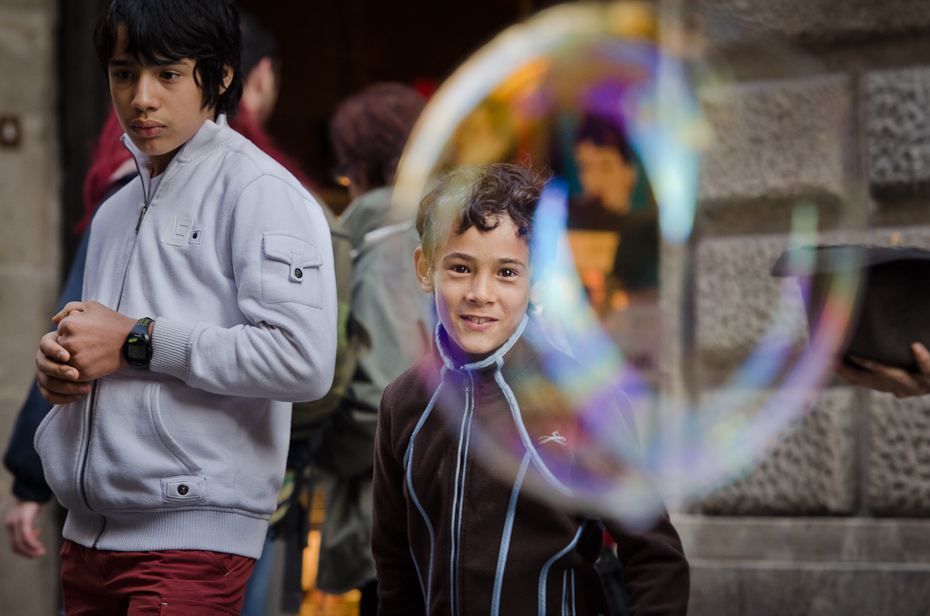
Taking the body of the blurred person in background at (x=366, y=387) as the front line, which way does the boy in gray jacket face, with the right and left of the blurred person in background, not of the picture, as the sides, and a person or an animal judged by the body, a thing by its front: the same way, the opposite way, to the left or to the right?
to the left

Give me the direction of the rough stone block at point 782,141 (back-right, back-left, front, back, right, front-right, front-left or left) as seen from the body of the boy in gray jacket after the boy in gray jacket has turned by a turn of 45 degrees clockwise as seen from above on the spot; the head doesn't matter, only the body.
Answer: back-right

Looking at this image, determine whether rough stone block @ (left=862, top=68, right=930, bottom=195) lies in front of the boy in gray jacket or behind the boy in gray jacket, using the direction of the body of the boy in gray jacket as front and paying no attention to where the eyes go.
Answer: behind

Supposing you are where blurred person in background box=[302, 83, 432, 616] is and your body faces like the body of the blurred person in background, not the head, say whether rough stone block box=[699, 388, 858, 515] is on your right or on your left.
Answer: on your right

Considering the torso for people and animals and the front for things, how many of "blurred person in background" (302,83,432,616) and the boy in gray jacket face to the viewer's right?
0

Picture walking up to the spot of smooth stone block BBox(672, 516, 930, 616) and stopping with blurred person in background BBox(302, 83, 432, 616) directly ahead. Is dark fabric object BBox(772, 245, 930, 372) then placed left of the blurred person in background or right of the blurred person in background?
left

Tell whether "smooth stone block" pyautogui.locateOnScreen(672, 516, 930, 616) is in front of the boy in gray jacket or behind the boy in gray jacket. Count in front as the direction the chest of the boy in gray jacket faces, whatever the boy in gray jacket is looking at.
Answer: behind

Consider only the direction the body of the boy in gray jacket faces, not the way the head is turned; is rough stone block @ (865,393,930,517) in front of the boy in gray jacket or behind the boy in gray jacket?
behind

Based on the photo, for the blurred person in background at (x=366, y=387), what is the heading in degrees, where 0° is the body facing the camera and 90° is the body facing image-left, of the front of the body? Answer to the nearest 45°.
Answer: approximately 135°

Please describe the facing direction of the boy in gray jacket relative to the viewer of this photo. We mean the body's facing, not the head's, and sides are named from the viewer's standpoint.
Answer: facing the viewer and to the left of the viewer

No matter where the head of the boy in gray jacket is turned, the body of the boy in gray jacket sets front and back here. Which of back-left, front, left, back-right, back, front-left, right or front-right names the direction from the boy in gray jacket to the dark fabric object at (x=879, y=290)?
back-left

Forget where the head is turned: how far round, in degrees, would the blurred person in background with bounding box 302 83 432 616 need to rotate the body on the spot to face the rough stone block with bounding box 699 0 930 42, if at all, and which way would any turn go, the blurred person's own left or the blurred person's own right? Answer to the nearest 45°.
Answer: approximately 90° to the blurred person's own right

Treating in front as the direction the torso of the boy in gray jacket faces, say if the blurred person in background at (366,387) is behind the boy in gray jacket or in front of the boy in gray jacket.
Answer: behind
